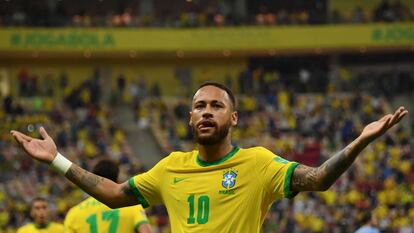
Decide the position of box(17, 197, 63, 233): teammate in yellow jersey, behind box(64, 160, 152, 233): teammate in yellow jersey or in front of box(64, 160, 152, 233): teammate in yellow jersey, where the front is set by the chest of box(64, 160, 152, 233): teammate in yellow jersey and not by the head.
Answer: in front

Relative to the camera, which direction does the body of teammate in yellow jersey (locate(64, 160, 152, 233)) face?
away from the camera

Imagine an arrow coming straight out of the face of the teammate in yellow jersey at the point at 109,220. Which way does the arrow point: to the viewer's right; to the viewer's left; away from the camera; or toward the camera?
away from the camera
